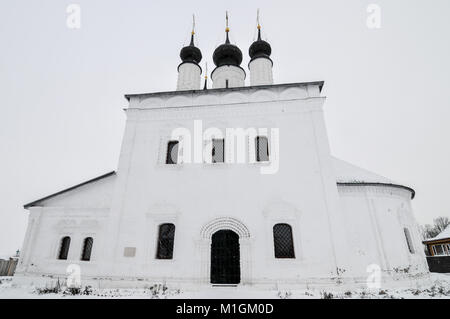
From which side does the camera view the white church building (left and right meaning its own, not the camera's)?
front
